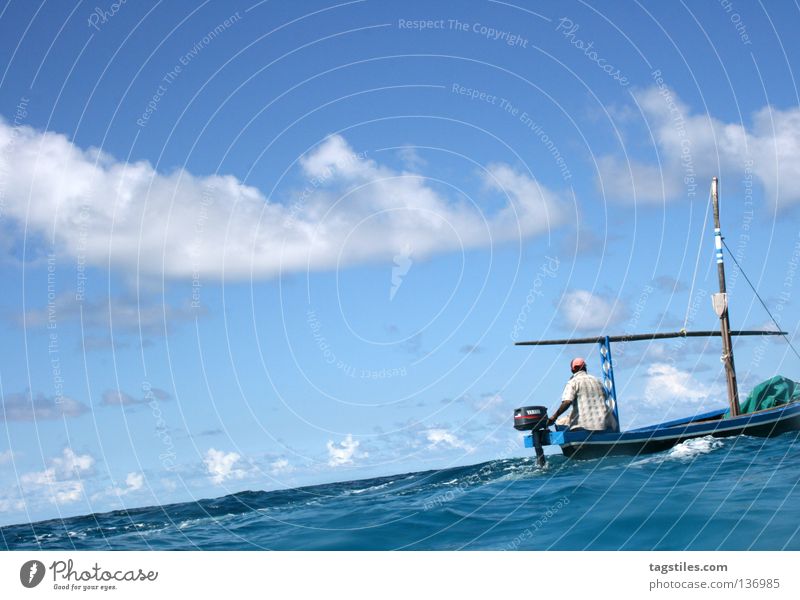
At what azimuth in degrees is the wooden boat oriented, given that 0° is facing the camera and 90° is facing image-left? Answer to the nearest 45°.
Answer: approximately 270°
